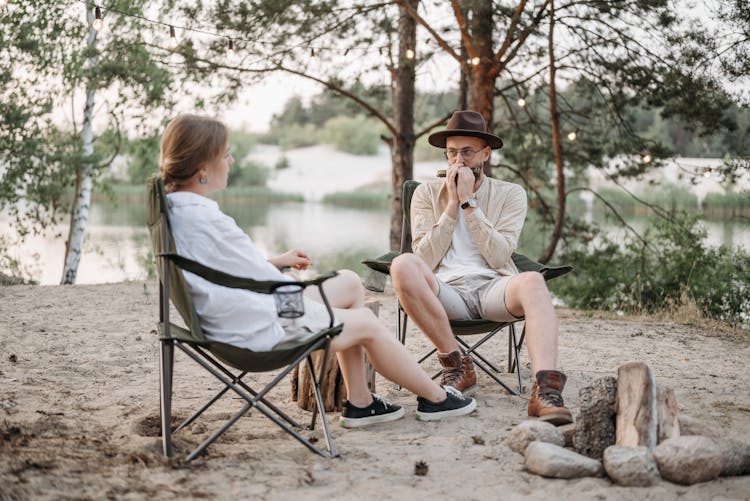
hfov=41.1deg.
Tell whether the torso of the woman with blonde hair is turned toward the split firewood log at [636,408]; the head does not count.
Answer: yes

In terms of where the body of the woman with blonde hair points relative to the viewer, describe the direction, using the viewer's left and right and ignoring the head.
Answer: facing to the right of the viewer

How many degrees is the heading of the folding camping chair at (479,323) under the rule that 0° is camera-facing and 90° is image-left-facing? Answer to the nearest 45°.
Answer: approximately 0°

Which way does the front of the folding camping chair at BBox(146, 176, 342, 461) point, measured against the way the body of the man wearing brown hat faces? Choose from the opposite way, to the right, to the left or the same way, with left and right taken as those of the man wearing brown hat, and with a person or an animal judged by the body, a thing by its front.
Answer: to the left

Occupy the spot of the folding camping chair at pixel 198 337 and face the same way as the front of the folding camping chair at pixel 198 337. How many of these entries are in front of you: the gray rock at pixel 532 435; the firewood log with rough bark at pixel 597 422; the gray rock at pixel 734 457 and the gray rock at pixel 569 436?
4

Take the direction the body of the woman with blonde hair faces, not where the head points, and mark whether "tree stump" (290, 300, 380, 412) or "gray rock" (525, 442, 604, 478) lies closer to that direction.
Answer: the gray rock

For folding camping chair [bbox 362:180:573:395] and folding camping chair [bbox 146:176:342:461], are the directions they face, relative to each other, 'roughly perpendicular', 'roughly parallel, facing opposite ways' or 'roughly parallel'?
roughly perpendicular

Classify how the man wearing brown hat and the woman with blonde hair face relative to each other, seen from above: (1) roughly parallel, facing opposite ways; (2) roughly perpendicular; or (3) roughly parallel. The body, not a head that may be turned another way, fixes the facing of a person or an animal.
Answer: roughly perpendicular

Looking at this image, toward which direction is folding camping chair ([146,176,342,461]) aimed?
to the viewer's right
